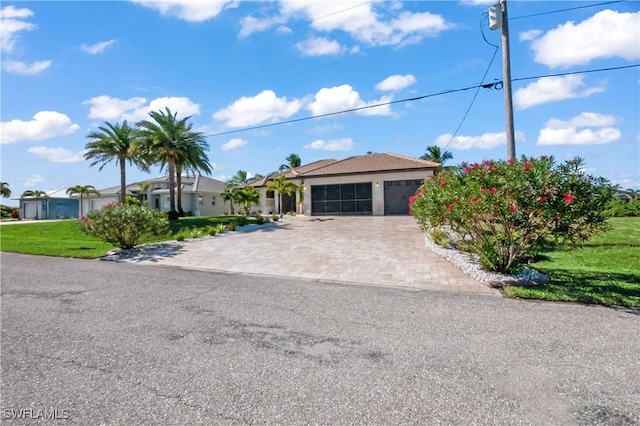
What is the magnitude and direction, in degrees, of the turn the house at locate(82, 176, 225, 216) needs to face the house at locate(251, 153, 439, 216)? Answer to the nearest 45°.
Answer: approximately 90° to its left

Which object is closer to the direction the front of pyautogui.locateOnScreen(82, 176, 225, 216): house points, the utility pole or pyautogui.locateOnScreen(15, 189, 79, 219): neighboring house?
the utility pole

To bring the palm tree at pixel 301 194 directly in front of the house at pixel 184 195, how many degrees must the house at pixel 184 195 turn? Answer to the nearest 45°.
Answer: approximately 90° to its left

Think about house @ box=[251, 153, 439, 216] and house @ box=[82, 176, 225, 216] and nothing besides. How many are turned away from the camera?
0

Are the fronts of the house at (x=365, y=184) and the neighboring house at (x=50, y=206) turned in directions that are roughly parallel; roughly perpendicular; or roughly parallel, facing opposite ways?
roughly parallel

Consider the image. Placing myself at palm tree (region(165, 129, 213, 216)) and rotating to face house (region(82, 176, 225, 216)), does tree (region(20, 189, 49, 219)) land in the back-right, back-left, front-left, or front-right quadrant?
front-left

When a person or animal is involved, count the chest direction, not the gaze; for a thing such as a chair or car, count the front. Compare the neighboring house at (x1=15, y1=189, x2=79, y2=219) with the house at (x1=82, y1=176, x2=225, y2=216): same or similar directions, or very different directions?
same or similar directions

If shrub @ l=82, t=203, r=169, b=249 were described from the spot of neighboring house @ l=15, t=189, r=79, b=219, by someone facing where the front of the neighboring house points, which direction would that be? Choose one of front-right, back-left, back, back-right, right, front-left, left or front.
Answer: front-left

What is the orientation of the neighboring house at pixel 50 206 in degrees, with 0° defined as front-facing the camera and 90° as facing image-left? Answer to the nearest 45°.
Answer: approximately 45°

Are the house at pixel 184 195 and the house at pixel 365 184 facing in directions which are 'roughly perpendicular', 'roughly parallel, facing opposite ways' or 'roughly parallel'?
roughly parallel

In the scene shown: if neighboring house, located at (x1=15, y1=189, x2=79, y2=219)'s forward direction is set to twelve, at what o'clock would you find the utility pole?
The utility pole is roughly at 10 o'clock from the neighboring house.

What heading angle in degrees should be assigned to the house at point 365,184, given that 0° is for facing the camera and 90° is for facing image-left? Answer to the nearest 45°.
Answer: approximately 0°

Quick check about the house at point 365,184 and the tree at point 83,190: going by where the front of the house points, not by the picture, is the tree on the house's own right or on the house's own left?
on the house's own right

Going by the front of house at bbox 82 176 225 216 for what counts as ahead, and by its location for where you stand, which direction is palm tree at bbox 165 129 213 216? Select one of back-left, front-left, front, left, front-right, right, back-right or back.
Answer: front-left

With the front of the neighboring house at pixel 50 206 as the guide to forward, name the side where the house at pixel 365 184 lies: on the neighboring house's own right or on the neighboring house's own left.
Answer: on the neighboring house's own left

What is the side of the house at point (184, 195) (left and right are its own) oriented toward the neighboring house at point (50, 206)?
right
